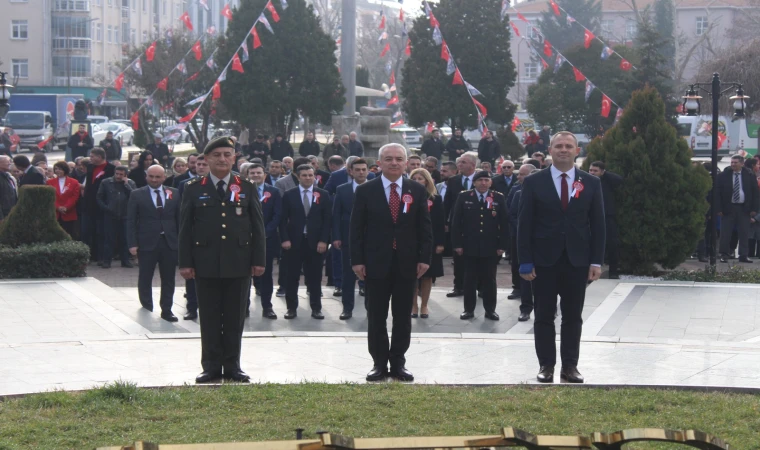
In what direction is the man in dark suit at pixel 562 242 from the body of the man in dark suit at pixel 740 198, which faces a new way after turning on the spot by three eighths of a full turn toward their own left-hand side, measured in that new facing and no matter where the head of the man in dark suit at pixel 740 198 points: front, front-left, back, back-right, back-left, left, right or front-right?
back-right

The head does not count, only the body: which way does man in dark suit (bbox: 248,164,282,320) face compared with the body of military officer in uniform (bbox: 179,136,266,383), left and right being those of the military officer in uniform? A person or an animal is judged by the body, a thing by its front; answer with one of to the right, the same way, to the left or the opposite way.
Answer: the same way

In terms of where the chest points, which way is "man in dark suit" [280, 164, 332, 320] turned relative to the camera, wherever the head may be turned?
toward the camera

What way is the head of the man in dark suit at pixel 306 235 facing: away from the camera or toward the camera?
toward the camera

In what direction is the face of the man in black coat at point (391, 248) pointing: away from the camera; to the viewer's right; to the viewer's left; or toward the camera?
toward the camera

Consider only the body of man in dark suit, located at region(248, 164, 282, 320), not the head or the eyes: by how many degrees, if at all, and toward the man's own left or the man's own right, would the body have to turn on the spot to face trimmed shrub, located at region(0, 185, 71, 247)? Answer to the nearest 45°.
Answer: approximately 135° to the man's own right

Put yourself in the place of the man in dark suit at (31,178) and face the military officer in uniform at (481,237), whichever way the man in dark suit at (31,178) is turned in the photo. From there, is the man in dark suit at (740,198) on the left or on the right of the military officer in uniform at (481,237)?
left

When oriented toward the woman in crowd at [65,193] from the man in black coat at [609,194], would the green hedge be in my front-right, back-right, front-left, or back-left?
front-left

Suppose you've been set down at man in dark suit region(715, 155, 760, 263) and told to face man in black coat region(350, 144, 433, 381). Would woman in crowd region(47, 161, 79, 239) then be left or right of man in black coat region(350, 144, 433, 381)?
right

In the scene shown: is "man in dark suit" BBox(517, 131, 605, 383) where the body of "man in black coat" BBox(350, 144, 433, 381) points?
no

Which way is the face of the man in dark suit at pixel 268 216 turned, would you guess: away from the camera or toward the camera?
toward the camera

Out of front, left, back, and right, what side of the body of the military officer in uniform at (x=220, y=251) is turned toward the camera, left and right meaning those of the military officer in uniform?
front

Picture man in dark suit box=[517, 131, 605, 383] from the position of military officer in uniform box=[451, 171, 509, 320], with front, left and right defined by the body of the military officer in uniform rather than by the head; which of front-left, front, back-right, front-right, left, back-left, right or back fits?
front

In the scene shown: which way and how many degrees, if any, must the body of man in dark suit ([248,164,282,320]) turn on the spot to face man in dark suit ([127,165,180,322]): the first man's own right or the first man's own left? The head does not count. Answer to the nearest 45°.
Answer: approximately 90° to the first man's own right

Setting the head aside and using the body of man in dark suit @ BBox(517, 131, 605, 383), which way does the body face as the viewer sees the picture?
toward the camera

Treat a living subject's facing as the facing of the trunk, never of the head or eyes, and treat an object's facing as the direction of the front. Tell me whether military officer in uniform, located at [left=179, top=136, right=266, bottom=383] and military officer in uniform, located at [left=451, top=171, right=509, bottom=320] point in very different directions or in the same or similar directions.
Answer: same or similar directions
